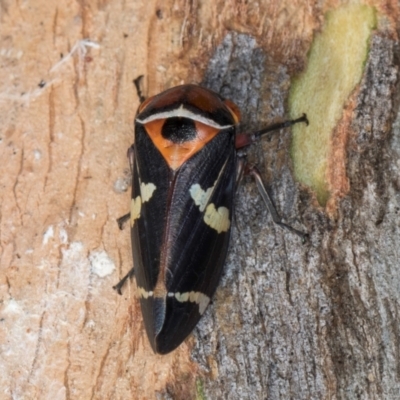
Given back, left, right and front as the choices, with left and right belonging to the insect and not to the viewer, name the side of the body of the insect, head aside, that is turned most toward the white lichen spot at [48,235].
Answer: left

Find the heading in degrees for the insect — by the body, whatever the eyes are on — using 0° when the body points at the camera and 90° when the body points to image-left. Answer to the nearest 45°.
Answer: approximately 180°

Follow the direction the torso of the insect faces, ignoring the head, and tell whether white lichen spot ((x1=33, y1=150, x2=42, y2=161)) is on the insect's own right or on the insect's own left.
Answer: on the insect's own left
